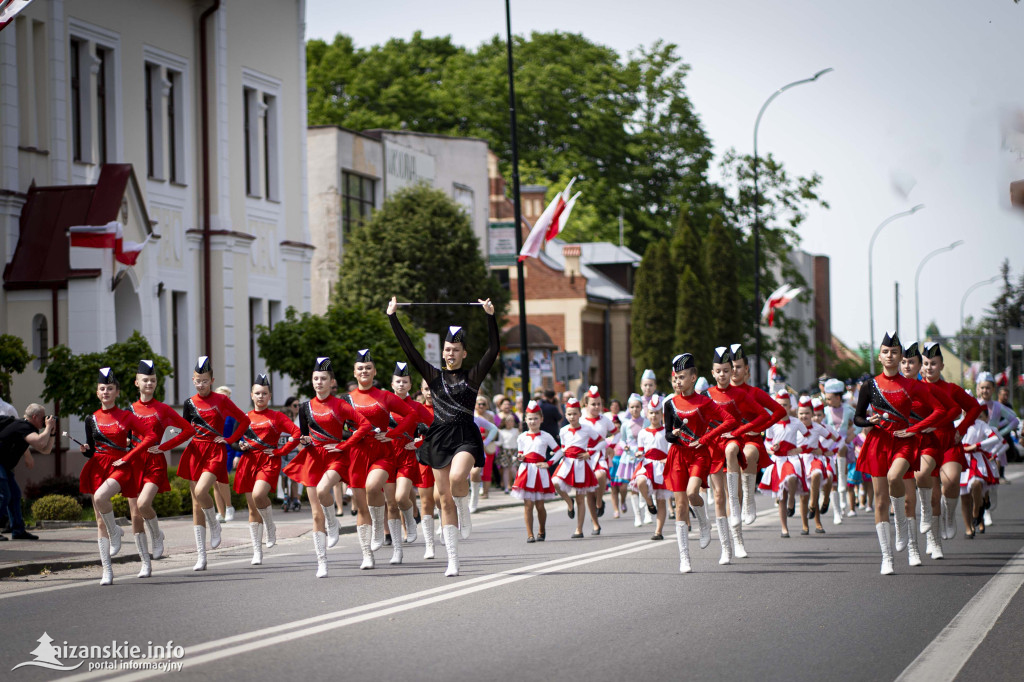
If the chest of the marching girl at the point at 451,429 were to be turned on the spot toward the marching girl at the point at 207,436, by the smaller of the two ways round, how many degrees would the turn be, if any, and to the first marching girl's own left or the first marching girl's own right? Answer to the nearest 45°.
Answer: approximately 135° to the first marching girl's own right

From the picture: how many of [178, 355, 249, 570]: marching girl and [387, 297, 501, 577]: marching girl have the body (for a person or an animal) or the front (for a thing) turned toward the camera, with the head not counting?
2

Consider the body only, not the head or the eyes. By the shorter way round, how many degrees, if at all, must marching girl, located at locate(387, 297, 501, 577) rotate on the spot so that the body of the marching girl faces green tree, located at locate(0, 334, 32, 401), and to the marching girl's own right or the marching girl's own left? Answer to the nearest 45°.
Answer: approximately 135° to the marching girl's own right
